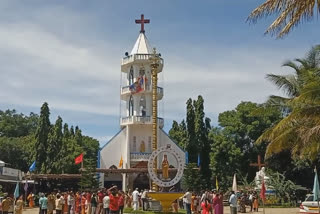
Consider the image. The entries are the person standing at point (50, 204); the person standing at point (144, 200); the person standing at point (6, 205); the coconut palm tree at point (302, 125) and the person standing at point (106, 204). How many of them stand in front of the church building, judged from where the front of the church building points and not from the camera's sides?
5

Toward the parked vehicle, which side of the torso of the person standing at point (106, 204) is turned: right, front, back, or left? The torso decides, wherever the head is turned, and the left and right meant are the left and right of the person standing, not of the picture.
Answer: right

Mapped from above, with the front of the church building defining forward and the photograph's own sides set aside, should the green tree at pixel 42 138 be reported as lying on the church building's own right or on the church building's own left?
on the church building's own right

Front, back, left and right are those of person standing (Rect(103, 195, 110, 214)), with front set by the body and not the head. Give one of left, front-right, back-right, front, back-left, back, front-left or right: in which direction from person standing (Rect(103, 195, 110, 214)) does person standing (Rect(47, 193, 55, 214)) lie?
front-left

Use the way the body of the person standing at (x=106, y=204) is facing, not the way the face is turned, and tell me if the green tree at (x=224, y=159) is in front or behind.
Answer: in front

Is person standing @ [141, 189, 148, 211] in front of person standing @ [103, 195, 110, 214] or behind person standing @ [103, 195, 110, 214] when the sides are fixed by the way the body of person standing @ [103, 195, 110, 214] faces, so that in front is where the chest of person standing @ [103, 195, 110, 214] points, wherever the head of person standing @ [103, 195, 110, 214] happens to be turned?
in front

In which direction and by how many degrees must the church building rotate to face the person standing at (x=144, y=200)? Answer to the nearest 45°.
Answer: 0° — it already faces them

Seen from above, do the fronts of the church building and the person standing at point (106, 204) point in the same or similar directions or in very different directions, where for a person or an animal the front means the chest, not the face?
very different directions

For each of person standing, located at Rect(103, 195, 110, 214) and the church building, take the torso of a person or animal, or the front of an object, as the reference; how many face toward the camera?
1

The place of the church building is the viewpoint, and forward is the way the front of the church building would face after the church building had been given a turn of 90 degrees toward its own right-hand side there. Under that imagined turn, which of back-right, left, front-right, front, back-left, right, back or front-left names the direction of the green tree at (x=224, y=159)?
back

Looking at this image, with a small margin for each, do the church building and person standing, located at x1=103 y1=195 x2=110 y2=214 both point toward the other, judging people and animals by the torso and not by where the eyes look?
yes

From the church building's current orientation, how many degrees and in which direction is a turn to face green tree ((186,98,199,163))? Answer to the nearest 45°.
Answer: approximately 90° to its left

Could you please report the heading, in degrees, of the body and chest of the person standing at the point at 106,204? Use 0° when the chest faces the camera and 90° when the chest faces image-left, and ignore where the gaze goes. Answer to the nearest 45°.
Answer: approximately 180°
